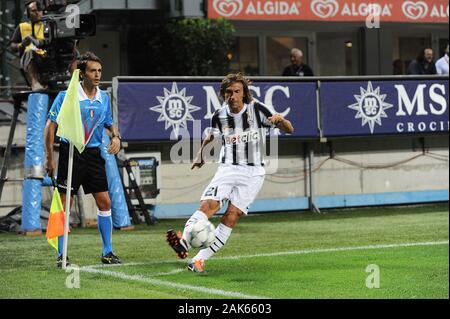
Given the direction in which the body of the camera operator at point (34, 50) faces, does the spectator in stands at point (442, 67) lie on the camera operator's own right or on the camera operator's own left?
on the camera operator's own left

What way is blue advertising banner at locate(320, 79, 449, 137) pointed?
toward the camera

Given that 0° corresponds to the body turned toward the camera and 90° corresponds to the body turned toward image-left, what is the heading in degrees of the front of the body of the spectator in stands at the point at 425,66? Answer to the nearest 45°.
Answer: approximately 315°

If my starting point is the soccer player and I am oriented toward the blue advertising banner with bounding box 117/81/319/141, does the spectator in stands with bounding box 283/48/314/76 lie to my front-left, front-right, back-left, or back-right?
front-right

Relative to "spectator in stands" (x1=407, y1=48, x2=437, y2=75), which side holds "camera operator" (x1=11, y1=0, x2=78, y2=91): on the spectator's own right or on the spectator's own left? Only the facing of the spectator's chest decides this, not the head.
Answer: on the spectator's own right

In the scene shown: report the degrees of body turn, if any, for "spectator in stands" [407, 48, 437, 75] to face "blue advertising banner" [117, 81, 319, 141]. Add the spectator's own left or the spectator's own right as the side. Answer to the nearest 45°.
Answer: approximately 90° to the spectator's own right

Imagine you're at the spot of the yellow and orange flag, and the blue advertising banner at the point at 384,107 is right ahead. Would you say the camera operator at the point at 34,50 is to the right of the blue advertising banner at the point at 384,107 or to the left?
left

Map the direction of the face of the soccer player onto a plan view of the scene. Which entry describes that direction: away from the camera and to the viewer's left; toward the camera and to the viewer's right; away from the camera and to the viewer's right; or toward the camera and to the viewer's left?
toward the camera and to the viewer's left

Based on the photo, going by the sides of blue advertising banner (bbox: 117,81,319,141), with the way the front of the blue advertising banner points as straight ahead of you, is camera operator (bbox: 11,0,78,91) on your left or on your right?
on your right

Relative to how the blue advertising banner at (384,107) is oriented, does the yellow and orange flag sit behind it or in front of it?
in front

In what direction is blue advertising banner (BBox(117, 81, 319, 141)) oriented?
toward the camera
